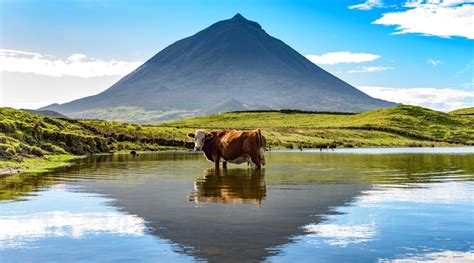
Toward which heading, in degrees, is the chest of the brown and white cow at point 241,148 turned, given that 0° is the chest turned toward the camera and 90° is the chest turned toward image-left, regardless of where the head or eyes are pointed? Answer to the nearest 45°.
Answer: approximately 90°
